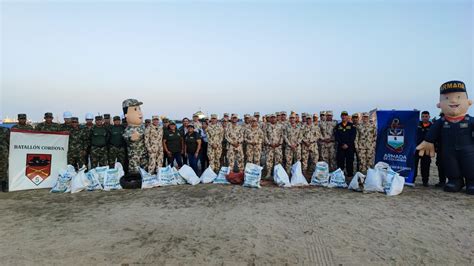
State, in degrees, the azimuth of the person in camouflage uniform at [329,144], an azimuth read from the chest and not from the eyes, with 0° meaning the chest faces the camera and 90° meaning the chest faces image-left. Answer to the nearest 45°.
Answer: approximately 0°

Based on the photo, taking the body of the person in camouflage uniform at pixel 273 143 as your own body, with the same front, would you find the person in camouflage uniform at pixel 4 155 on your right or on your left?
on your right

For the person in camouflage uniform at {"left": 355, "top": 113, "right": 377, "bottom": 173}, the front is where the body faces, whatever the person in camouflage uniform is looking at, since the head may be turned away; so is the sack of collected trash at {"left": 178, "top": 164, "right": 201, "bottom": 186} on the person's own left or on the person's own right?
on the person's own right

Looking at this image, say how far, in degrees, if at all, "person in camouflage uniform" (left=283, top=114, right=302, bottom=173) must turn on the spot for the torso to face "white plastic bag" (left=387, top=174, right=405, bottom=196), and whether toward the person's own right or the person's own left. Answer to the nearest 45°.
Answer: approximately 45° to the person's own left

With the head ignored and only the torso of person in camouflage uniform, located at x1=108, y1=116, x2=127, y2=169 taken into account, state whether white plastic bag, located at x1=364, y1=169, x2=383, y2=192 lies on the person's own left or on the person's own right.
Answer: on the person's own left

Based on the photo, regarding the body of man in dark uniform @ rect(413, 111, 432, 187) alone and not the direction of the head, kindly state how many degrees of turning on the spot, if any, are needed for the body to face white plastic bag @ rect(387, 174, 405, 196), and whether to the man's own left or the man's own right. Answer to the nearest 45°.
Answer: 0° — they already face it

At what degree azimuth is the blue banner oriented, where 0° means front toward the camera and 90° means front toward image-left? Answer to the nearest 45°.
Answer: approximately 0°

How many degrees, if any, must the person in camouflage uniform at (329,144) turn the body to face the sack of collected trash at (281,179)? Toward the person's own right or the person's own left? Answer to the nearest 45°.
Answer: approximately 45° to the person's own right

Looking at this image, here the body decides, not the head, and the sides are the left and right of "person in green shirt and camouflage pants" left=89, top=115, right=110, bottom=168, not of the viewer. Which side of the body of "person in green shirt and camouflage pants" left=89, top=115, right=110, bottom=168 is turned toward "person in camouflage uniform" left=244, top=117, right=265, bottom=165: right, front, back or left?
left

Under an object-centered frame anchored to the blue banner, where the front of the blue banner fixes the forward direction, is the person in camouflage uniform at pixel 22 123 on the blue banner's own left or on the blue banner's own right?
on the blue banner's own right
